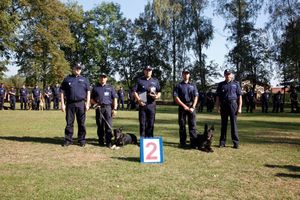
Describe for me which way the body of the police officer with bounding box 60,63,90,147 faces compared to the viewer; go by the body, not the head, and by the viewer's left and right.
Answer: facing the viewer

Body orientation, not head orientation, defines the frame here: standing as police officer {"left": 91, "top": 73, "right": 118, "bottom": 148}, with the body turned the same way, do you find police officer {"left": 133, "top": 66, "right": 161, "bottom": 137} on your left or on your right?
on your left

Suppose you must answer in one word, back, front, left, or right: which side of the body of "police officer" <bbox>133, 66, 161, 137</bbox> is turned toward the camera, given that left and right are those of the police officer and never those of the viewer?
front

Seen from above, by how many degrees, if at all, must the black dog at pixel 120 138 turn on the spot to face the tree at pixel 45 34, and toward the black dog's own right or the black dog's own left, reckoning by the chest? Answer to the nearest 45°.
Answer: approximately 135° to the black dog's own right

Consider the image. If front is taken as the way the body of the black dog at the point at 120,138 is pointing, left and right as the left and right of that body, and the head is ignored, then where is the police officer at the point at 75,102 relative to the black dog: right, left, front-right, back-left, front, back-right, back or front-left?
front-right

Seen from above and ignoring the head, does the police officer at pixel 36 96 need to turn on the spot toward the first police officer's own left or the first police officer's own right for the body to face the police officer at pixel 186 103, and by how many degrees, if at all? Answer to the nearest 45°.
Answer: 0° — they already face them

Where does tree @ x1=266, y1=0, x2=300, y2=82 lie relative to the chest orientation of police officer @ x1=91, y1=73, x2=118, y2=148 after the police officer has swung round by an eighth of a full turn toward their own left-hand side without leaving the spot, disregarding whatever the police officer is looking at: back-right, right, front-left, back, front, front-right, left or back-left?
left

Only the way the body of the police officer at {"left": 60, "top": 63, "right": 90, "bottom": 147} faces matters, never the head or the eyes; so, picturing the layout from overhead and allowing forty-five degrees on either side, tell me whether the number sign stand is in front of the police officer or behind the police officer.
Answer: in front

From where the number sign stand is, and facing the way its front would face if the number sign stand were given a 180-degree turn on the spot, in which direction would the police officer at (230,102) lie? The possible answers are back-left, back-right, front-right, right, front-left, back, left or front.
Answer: front-right

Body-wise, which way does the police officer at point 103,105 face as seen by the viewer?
toward the camera

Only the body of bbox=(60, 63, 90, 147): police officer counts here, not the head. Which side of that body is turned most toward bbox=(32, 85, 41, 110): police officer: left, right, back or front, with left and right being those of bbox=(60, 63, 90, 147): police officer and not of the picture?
back

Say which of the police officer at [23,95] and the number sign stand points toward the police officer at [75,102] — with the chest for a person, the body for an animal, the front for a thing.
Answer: the police officer at [23,95]
